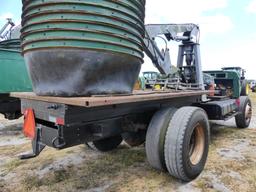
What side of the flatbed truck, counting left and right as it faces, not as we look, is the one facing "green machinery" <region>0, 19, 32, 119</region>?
left

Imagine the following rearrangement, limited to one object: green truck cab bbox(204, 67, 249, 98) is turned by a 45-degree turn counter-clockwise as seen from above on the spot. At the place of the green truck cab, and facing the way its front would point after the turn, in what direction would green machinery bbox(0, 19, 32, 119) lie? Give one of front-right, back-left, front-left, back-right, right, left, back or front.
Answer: back-left

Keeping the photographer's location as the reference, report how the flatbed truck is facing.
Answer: facing away from the viewer and to the right of the viewer

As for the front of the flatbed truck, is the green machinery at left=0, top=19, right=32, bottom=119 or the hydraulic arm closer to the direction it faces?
the hydraulic arm

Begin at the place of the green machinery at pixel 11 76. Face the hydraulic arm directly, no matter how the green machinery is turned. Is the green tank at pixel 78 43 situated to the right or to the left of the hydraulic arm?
right
